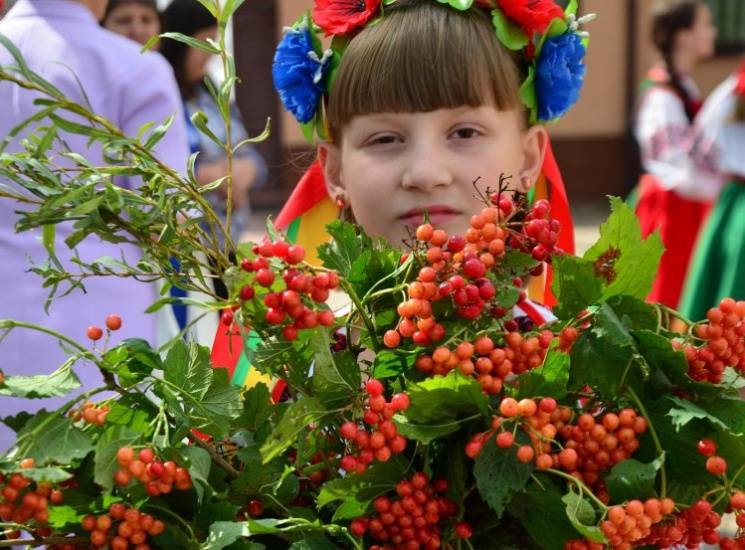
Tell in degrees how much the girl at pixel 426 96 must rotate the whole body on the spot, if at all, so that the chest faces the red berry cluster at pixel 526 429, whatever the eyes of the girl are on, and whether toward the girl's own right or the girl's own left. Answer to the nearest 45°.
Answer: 0° — they already face it

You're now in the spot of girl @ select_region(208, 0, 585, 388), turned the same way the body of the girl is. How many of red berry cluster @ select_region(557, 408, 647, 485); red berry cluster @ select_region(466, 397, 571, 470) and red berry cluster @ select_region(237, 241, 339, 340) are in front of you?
3

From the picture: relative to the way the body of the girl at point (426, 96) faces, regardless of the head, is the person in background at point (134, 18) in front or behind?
behind
